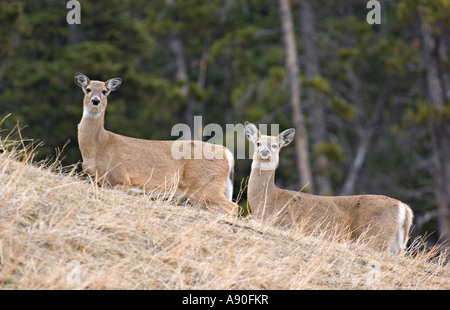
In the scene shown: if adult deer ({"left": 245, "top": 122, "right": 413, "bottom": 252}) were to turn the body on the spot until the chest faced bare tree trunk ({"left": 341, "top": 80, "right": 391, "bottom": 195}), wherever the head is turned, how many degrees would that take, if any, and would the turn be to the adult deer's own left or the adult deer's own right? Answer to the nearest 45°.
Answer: approximately 90° to the adult deer's own right

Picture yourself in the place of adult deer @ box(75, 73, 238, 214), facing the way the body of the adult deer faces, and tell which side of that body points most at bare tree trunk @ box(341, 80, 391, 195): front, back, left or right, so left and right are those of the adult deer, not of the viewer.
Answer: right

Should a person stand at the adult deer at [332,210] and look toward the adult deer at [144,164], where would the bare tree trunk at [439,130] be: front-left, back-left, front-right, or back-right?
back-right

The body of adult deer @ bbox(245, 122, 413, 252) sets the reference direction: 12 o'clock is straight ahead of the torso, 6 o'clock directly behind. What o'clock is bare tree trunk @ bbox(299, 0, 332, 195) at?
The bare tree trunk is roughly at 3 o'clock from the adult deer.

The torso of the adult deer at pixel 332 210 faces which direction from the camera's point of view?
to the viewer's left

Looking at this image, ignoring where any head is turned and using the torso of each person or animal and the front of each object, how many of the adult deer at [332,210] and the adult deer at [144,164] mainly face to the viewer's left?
2

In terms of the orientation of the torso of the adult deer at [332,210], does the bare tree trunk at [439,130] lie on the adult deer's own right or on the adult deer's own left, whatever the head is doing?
on the adult deer's own right

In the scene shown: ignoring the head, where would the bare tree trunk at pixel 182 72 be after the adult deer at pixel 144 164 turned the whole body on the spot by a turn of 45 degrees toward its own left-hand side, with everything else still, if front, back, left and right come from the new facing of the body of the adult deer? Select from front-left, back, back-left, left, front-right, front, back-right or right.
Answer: back-right

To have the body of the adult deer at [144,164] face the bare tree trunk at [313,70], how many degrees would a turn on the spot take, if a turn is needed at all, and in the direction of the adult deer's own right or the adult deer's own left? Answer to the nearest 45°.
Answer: approximately 90° to the adult deer's own right

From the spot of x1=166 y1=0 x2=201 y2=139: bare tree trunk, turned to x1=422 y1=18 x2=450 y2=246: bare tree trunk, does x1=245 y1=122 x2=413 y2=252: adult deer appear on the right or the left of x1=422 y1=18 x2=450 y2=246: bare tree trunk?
right

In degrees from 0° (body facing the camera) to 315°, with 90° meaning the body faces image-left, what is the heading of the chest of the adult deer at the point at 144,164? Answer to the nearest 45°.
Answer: approximately 90°

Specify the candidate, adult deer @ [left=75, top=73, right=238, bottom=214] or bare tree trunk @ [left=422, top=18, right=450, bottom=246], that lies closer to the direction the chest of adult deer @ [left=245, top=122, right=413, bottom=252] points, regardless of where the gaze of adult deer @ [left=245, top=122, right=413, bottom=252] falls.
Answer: the adult deer
